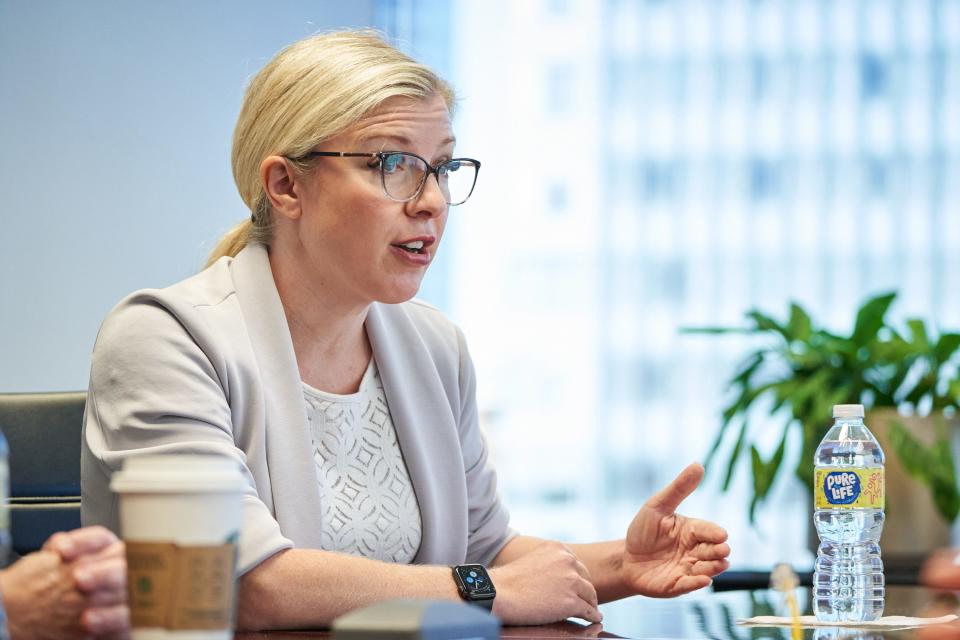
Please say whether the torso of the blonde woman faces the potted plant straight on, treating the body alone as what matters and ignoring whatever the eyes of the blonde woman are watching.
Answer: no

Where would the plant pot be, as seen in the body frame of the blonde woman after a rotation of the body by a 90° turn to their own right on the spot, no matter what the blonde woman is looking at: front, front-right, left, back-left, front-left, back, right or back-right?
back

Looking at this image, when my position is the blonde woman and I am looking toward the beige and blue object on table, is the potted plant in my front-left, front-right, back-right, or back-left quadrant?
back-left

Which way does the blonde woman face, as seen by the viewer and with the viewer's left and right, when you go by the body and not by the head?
facing the viewer and to the right of the viewer

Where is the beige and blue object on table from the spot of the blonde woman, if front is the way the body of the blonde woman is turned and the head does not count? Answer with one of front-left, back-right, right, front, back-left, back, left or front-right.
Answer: front-right

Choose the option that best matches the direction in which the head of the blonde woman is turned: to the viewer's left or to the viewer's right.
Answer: to the viewer's right

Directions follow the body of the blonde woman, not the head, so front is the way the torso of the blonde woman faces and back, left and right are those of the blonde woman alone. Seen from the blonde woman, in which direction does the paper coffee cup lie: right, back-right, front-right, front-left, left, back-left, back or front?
front-right

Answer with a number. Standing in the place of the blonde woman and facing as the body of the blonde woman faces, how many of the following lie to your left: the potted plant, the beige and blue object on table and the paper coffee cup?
1
